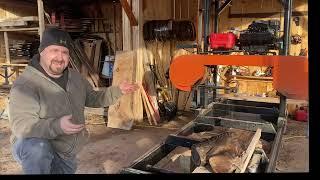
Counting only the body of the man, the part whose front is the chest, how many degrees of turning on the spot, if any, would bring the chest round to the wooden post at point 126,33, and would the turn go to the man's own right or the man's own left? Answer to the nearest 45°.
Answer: approximately 135° to the man's own left

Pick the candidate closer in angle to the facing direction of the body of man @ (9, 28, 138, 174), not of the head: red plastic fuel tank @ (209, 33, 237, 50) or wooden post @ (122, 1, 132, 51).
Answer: the red plastic fuel tank

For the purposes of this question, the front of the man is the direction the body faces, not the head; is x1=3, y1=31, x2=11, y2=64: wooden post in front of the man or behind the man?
behind

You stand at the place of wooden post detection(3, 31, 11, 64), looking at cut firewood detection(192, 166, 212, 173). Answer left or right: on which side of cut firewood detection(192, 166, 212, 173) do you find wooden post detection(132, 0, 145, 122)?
left

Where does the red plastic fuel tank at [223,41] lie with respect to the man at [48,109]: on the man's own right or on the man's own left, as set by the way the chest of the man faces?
on the man's own left

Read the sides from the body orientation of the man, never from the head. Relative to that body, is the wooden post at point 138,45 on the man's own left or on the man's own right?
on the man's own left

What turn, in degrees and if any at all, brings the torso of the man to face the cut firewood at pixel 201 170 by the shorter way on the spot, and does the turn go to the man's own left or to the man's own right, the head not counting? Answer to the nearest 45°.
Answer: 0° — they already face it

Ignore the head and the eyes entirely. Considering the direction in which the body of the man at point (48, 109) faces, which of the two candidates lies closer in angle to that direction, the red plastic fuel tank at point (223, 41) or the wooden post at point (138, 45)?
the red plastic fuel tank

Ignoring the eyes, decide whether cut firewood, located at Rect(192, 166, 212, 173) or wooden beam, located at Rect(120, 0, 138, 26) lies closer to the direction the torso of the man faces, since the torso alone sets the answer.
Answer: the cut firewood

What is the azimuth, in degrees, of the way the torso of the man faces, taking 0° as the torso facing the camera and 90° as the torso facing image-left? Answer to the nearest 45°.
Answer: approximately 315°
